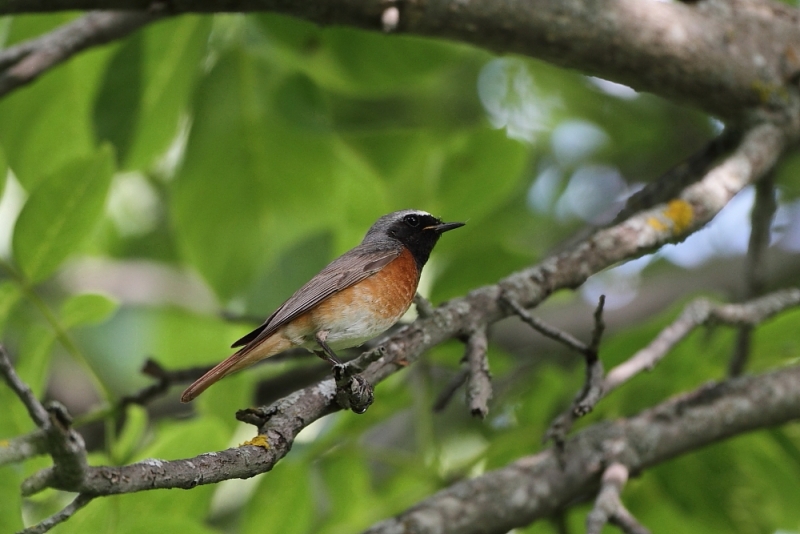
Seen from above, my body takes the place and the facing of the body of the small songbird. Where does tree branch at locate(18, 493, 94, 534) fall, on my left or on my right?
on my right

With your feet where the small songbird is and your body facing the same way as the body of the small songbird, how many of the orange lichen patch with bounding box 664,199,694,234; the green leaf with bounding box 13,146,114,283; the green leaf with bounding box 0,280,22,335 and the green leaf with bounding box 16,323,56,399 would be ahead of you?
1

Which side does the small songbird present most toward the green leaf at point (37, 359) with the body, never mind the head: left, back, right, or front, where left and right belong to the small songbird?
back

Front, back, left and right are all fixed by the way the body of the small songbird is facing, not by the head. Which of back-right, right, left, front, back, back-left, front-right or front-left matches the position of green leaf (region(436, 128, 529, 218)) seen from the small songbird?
front-left

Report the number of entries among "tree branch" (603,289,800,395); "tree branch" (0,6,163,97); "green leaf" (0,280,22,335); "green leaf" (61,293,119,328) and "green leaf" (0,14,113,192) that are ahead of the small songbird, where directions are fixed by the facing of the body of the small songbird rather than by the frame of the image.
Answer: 1

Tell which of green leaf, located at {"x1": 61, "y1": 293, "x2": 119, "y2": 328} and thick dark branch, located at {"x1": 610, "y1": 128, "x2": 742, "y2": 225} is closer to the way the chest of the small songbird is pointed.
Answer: the thick dark branch

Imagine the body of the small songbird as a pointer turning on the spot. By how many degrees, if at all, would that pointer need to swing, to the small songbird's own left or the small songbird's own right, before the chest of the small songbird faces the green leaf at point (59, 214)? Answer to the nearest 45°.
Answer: approximately 180°

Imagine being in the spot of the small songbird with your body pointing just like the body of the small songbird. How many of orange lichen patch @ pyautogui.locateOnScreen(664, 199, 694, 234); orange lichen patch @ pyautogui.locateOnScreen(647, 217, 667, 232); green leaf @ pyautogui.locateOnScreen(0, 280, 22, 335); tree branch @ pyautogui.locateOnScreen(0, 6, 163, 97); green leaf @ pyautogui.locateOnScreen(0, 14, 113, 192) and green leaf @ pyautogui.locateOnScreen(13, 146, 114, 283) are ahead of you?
2

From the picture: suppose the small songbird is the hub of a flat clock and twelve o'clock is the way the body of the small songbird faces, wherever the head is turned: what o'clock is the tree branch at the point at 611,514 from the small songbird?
The tree branch is roughly at 2 o'clock from the small songbird.

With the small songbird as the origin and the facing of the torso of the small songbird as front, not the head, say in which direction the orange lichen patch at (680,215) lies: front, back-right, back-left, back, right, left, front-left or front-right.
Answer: front

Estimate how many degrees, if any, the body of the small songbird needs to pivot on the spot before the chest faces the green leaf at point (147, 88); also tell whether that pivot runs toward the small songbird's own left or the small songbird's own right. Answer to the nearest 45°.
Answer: approximately 135° to the small songbird's own left

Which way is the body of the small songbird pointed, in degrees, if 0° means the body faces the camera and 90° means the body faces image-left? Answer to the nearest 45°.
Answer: approximately 270°

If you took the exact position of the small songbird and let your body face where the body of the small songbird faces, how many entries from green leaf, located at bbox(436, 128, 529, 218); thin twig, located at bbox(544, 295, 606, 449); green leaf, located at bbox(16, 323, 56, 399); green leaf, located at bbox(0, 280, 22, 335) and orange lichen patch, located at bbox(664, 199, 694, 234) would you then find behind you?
2
